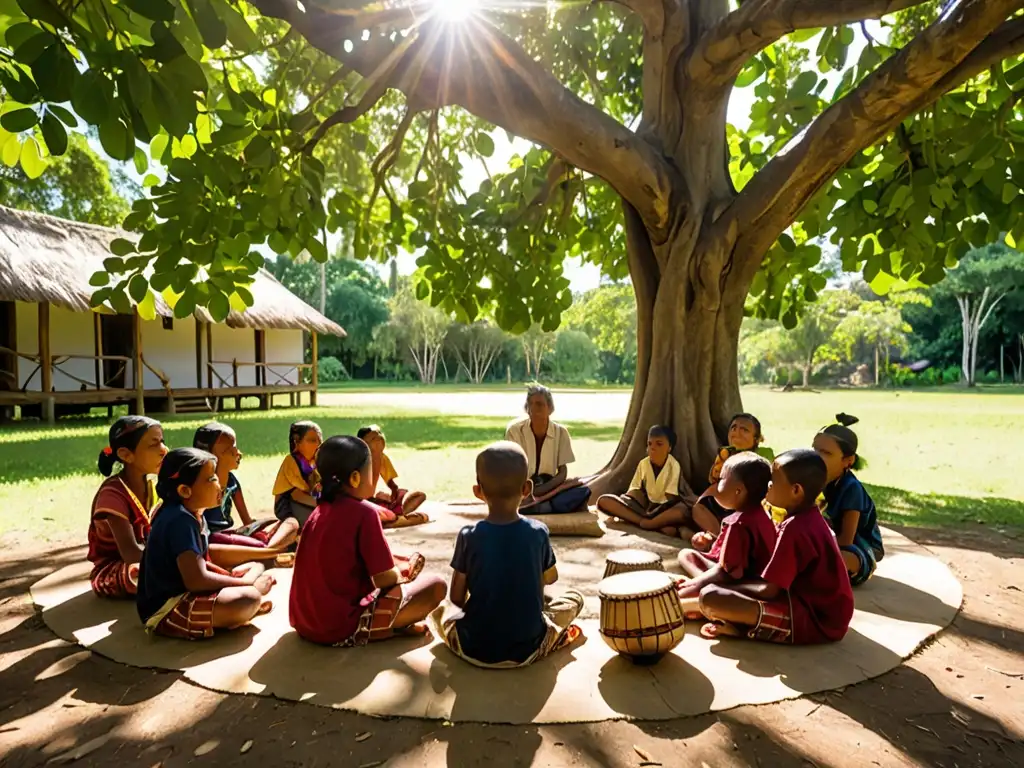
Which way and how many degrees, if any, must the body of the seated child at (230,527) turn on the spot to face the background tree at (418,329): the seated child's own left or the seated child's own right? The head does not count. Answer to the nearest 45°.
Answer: approximately 90° to the seated child's own left

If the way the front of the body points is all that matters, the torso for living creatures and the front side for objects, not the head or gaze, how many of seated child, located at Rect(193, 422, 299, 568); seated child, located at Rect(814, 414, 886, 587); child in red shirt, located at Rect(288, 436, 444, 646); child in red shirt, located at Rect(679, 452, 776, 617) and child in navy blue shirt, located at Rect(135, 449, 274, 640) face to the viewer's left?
2

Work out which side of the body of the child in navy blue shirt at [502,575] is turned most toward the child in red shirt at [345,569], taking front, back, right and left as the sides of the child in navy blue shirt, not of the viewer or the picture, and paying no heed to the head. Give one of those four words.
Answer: left

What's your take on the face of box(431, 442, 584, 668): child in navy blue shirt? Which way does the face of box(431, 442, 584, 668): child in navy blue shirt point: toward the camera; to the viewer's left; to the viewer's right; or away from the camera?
away from the camera

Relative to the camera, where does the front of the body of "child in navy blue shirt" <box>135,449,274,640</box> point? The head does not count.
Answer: to the viewer's right

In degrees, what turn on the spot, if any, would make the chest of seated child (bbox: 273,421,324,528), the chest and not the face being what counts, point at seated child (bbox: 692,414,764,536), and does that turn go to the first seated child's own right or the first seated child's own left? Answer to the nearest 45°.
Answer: approximately 45° to the first seated child's own left

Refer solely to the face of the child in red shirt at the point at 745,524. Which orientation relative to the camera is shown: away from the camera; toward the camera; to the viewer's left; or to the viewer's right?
to the viewer's left

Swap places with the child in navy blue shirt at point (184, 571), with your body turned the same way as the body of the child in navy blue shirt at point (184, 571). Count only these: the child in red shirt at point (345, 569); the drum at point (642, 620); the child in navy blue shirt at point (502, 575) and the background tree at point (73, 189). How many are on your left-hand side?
1

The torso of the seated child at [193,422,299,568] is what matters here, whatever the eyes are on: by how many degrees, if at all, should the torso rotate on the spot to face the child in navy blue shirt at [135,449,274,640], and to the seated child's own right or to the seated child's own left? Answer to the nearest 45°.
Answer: approximately 90° to the seated child's own right

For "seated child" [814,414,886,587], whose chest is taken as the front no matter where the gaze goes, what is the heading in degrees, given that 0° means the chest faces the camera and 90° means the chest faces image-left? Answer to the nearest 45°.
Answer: approximately 90°

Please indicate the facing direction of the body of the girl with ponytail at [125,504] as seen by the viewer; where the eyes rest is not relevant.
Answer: to the viewer's right

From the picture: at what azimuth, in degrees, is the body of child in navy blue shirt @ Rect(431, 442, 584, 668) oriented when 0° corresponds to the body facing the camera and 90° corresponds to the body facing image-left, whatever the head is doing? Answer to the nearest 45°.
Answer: approximately 180°

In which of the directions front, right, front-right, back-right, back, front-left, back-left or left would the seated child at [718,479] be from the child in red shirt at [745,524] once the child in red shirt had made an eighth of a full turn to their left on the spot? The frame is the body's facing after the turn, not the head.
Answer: back-right

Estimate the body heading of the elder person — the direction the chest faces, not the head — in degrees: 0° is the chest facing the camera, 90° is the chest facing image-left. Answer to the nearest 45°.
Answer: approximately 0°

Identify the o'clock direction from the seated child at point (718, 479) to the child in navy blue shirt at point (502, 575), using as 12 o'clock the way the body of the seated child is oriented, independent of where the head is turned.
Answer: The child in navy blue shirt is roughly at 11 o'clock from the seated child.

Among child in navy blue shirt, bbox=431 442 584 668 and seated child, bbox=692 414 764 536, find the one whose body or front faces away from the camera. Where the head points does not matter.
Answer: the child in navy blue shirt

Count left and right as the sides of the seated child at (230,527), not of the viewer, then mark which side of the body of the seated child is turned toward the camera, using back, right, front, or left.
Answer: right

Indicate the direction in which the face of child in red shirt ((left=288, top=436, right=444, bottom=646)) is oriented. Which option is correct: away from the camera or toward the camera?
away from the camera

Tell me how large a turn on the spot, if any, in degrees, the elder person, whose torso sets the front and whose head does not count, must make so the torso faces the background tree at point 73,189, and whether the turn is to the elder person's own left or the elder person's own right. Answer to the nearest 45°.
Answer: approximately 135° to the elder person's own right

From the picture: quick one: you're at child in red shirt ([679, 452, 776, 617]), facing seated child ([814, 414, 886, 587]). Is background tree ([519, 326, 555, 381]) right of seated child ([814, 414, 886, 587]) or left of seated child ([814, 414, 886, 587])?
left
